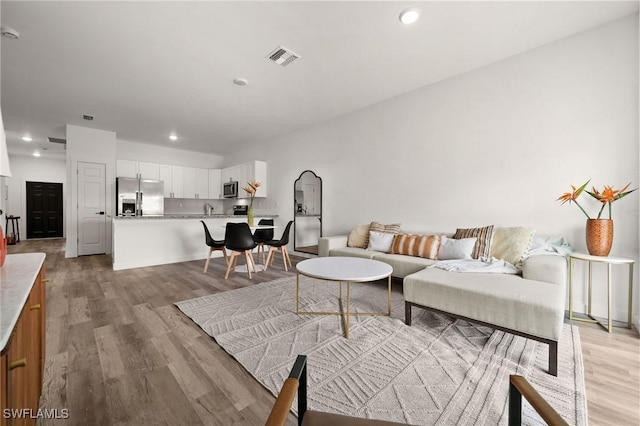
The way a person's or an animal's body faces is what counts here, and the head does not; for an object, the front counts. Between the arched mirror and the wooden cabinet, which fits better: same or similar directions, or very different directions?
very different directions

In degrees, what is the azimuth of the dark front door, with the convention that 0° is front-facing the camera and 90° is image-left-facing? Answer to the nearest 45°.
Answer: approximately 0°

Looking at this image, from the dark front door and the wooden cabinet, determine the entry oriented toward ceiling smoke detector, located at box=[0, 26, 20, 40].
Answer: the dark front door

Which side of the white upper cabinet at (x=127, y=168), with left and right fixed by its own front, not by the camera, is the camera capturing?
front

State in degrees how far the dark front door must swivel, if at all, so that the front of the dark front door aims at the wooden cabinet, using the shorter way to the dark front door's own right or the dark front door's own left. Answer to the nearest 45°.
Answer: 0° — it already faces it

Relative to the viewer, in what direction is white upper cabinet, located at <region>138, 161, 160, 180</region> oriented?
toward the camera

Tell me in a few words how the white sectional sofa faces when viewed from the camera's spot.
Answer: facing the viewer and to the left of the viewer

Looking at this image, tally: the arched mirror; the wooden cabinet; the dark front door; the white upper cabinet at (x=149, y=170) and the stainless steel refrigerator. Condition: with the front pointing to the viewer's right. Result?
1

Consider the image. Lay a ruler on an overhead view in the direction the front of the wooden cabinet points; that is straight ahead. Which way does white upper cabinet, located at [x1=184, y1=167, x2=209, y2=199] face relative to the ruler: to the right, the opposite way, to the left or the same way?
to the right

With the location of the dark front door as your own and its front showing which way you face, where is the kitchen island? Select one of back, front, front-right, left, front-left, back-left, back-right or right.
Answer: front

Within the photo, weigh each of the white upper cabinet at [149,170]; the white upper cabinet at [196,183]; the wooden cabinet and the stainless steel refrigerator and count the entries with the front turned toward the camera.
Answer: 3

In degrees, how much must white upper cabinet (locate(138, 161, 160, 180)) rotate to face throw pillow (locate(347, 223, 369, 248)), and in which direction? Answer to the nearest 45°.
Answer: approximately 45° to its left
